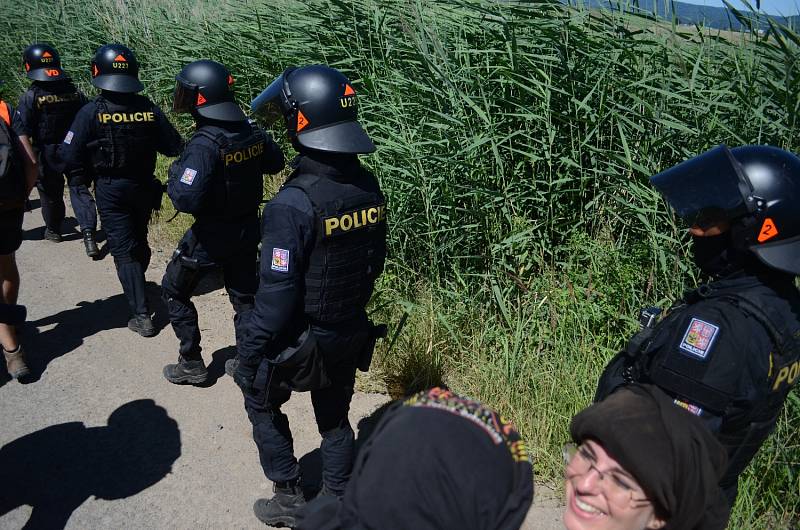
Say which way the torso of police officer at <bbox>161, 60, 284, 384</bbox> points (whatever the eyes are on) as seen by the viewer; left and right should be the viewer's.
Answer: facing away from the viewer and to the left of the viewer

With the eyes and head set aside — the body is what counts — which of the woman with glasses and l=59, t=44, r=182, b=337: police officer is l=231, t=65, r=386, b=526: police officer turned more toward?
the police officer

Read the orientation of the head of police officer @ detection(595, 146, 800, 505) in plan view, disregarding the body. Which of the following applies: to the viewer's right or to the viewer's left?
to the viewer's left

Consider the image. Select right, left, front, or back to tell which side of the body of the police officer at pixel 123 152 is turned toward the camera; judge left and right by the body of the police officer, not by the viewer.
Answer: back

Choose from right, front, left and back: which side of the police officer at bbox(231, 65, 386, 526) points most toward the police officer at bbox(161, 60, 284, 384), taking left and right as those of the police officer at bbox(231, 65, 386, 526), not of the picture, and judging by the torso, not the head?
front

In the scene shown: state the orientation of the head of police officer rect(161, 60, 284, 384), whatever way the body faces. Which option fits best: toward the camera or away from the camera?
away from the camera

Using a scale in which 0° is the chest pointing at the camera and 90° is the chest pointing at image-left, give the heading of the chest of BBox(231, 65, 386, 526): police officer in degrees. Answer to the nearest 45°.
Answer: approximately 135°

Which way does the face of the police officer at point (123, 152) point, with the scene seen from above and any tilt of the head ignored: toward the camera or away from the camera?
away from the camera
